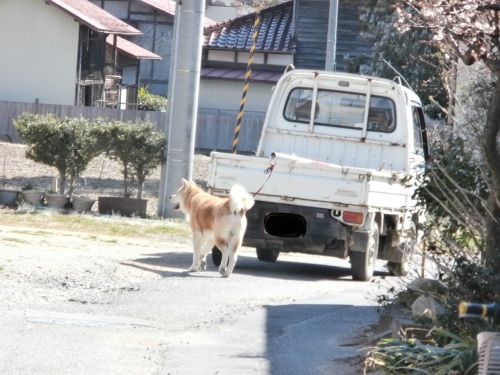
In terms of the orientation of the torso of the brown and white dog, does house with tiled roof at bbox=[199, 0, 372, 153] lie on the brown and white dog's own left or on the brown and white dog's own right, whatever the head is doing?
on the brown and white dog's own right

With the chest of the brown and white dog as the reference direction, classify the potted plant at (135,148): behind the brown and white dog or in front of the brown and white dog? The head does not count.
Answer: in front

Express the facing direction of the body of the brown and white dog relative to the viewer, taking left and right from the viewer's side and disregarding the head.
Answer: facing away from the viewer and to the left of the viewer

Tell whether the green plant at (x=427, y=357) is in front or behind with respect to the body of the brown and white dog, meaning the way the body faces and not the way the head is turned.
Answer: behind

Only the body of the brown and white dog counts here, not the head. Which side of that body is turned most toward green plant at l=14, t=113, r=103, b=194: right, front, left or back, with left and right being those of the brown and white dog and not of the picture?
front

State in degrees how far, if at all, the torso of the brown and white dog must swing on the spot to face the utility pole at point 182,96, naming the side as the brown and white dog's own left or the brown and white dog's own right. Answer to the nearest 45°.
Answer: approximately 45° to the brown and white dog's own right

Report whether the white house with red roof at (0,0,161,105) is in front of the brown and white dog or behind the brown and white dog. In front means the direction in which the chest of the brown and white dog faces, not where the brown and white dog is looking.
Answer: in front
